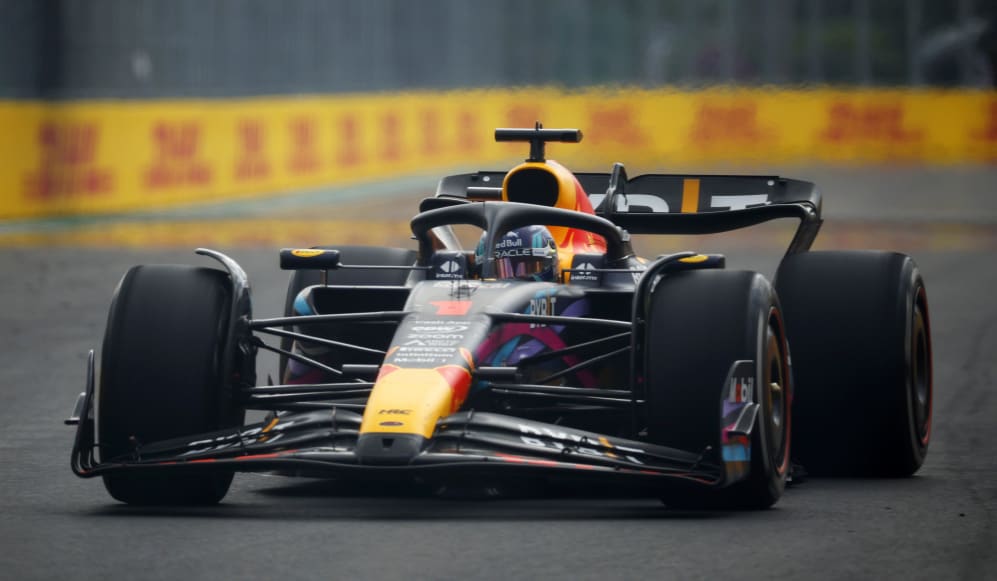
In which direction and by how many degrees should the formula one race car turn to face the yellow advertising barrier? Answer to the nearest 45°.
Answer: approximately 180°

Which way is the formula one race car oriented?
toward the camera
